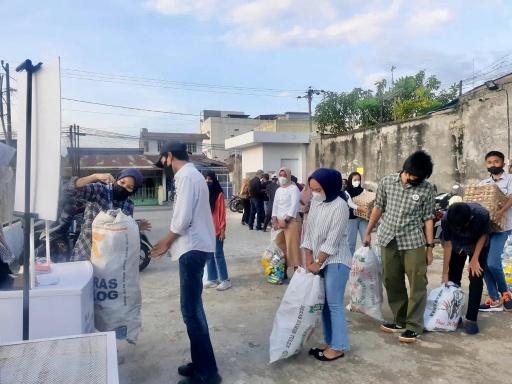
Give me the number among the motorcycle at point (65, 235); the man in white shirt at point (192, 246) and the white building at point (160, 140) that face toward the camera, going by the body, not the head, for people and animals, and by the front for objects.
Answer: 1

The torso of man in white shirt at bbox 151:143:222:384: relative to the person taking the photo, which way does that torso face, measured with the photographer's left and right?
facing to the left of the viewer

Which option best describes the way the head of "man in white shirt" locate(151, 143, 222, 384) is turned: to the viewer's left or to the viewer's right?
to the viewer's left

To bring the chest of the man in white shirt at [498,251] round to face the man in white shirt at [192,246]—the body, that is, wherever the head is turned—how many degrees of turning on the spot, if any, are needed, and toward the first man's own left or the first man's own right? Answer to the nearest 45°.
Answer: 0° — they already face them
